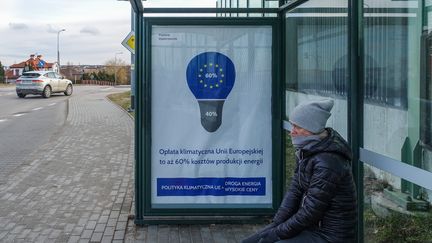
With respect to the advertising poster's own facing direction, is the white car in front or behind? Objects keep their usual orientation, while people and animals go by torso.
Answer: behind

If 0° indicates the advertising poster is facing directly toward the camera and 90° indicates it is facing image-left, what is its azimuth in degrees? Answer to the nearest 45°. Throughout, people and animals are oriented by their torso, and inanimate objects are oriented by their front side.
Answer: approximately 0°

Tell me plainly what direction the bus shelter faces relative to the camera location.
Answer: facing to the left of the viewer

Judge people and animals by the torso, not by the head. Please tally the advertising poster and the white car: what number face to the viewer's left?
0

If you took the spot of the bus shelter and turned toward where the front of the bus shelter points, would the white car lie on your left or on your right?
on your right
